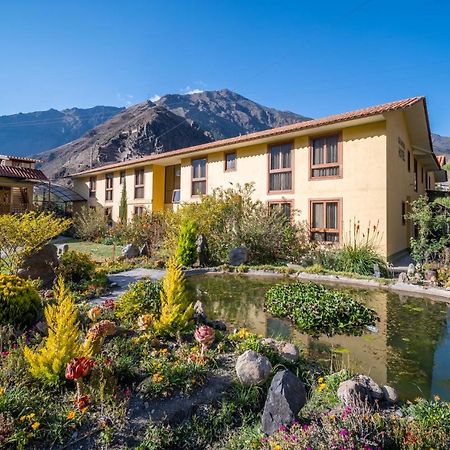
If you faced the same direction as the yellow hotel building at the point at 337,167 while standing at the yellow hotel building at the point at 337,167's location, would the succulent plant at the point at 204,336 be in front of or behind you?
in front

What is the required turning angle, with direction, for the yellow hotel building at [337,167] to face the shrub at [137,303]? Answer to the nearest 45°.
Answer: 0° — it already faces it

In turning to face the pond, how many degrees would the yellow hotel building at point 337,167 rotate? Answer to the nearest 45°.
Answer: approximately 45° to its left

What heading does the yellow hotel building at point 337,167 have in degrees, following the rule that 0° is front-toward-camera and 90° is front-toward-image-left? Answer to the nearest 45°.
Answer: approximately 45°

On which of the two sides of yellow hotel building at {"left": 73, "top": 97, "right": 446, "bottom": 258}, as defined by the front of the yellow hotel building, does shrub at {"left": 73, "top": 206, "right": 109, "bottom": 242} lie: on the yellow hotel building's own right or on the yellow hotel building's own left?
on the yellow hotel building's own right

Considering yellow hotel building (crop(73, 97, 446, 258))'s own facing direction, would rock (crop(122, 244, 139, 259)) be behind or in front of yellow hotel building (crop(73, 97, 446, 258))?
in front

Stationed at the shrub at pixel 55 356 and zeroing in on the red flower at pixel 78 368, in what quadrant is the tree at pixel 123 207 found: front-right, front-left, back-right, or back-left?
back-left

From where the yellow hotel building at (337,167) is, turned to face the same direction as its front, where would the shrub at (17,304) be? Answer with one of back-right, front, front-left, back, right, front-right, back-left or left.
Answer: front

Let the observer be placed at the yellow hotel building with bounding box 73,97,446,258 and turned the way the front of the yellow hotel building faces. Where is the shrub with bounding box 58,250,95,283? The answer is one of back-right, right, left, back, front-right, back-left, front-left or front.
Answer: front

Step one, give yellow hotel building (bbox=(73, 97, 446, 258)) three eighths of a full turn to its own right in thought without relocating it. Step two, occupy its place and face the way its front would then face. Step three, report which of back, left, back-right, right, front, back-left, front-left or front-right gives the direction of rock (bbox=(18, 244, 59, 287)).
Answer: back-left

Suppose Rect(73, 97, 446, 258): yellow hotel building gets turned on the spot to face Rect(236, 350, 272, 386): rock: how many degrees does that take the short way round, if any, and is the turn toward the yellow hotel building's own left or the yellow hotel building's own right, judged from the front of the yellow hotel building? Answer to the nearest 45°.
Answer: approximately 45° to the yellow hotel building's own left

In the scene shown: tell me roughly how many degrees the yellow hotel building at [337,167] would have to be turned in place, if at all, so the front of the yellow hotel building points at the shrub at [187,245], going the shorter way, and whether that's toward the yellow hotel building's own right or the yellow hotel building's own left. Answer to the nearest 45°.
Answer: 0° — it already faces it

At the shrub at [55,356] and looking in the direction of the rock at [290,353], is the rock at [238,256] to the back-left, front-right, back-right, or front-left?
front-left

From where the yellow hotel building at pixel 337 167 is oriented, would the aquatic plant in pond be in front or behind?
in front

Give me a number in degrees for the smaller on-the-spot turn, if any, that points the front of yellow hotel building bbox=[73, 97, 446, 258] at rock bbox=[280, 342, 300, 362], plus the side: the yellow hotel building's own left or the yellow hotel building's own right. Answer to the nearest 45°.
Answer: approximately 45° to the yellow hotel building's own left

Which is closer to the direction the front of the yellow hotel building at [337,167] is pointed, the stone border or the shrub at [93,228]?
the stone border

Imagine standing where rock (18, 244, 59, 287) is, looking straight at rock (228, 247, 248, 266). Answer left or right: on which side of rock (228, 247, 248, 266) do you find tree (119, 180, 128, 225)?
left

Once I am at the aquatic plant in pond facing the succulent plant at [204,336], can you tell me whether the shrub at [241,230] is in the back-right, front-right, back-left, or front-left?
back-right
